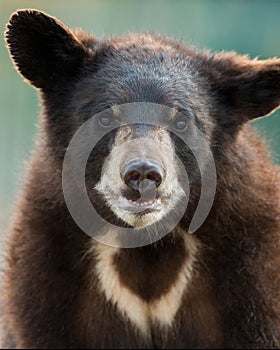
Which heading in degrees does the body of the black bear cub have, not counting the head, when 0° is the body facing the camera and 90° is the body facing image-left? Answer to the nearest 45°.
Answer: approximately 0°
